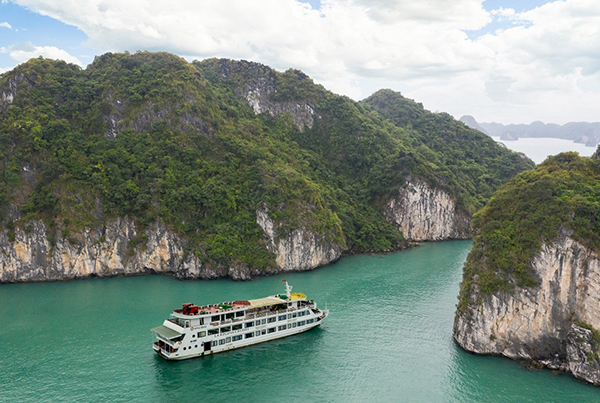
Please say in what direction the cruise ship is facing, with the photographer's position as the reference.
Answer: facing away from the viewer and to the right of the viewer
